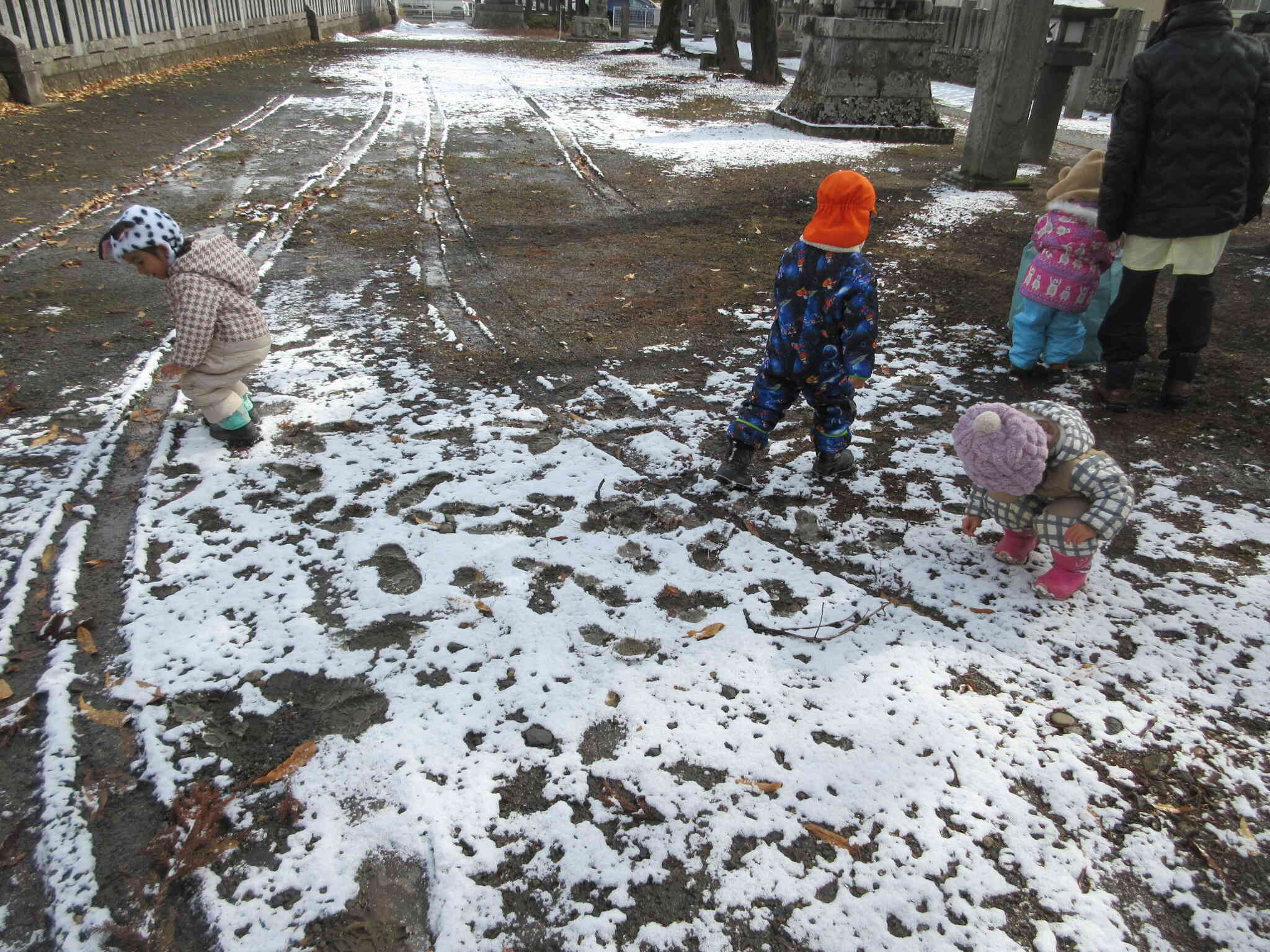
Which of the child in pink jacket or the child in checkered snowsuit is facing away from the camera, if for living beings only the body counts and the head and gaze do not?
the child in pink jacket

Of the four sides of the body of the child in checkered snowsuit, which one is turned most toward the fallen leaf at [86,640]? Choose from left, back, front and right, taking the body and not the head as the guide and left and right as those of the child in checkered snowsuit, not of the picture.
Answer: front

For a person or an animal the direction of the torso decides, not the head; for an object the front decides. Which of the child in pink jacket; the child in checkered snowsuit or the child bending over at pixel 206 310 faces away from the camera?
the child in pink jacket

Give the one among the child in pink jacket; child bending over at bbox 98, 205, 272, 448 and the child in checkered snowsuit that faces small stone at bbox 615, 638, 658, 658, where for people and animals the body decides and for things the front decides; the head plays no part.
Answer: the child in checkered snowsuit

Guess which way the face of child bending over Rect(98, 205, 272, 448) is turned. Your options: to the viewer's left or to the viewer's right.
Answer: to the viewer's left

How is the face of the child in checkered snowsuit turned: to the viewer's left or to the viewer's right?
to the viewer's left

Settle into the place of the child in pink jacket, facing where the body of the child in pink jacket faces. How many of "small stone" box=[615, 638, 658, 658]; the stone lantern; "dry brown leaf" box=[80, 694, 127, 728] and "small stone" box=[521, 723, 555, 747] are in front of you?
1

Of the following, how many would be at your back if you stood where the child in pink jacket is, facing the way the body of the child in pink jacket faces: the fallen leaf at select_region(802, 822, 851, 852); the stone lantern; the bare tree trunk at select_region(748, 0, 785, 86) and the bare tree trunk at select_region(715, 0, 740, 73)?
1

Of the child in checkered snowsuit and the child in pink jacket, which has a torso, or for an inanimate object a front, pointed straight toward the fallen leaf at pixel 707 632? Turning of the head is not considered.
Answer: the child in checkered snowsuit

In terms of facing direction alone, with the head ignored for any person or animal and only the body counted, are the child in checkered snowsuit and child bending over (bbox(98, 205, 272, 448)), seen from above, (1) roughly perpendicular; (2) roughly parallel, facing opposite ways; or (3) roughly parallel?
roughly parallel

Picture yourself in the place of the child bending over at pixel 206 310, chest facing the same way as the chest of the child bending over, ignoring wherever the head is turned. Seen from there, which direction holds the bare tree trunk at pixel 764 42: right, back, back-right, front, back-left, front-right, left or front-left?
back-right

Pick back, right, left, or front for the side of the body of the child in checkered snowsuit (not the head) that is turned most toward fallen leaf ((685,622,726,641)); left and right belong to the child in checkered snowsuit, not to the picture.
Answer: front

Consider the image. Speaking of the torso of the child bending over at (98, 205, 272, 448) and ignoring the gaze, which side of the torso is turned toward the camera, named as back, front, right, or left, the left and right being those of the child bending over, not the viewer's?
left

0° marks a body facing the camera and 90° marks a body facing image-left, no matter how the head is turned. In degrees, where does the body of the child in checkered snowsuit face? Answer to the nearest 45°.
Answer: approximately 45°

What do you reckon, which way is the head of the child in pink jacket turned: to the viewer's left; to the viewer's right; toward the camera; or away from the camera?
away from the camera

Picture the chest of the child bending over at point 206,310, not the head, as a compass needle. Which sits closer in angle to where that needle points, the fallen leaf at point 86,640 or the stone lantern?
the fallen leaf

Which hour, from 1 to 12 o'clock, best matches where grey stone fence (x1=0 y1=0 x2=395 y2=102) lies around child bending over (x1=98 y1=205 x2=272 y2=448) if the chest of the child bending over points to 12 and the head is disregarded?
The grey stone fence is roughly at 3 o'clock from the child bending over.

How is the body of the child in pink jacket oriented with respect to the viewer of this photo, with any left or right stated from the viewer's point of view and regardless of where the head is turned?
facing away from the viewer

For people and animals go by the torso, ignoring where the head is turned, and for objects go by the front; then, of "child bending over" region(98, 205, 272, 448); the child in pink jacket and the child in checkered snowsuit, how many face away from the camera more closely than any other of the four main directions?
1

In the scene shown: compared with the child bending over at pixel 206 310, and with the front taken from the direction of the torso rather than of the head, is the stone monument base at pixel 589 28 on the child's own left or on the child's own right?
on the child's own right

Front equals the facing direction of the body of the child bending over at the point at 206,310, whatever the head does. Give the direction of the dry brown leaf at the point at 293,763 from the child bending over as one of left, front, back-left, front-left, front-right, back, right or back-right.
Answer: left

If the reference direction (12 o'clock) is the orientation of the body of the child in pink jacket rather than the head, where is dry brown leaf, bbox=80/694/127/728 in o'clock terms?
The dry brown leaf is roughly at 7 o'clock from the child in pink jacket.

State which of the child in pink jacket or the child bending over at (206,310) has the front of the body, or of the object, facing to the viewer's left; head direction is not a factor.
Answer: the child bending over
